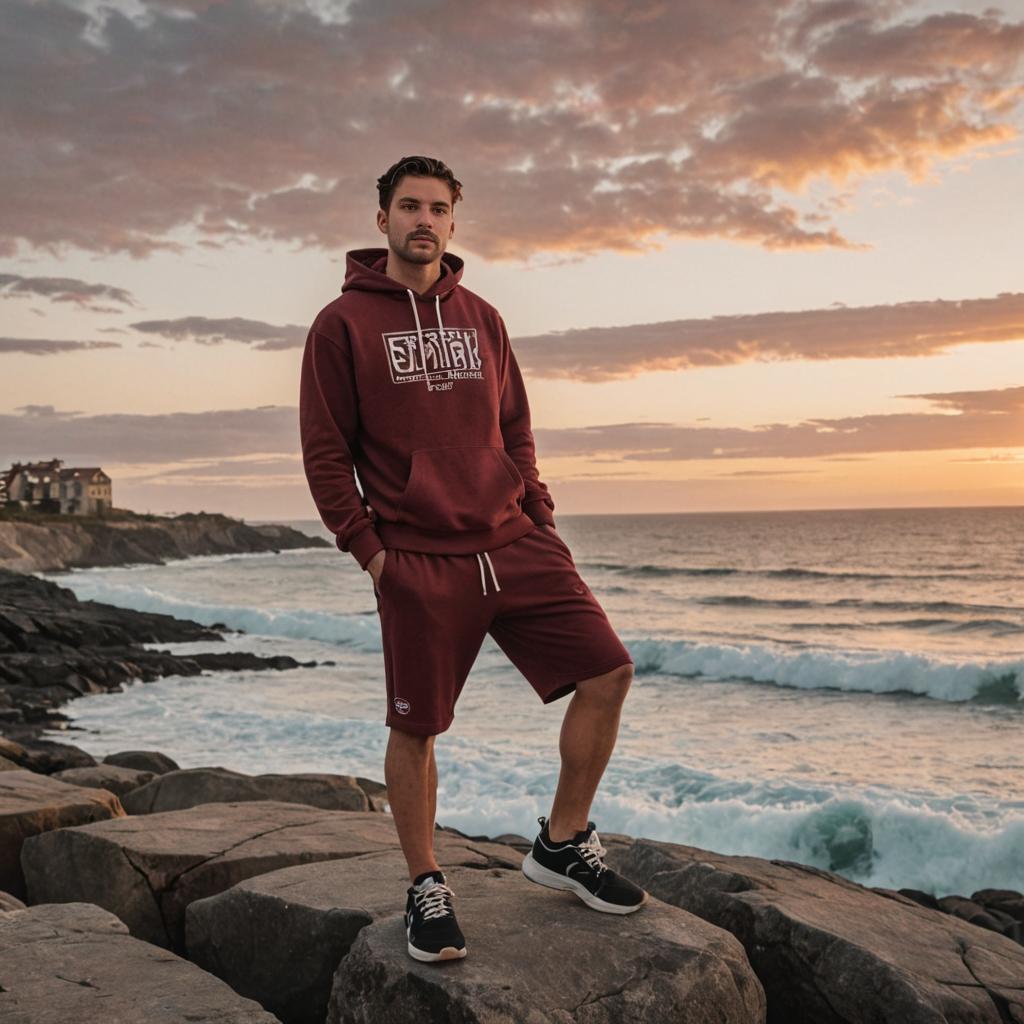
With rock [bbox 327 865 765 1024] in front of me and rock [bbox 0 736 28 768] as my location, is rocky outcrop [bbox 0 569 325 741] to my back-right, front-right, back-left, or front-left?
back-left

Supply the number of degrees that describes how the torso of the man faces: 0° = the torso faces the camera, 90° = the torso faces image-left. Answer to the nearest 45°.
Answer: approximately 315°

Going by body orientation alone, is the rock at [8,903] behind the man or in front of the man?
behind

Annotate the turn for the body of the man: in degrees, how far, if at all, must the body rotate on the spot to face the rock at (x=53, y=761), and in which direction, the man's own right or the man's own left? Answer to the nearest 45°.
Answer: approximately 180°

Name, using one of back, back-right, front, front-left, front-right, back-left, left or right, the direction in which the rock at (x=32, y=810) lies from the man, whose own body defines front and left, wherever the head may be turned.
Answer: back

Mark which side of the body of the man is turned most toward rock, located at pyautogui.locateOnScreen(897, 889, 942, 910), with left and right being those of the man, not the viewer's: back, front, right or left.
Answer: left

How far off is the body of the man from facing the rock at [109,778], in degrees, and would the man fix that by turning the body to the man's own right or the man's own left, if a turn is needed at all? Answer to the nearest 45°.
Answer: approximately 180°

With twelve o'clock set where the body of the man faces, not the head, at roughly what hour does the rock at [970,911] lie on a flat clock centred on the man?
The rock is roughly at 9 o'clock from the man.

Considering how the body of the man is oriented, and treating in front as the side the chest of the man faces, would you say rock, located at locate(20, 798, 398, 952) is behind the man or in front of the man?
behind

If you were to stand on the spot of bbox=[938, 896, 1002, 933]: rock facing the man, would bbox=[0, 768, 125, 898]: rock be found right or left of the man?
right
